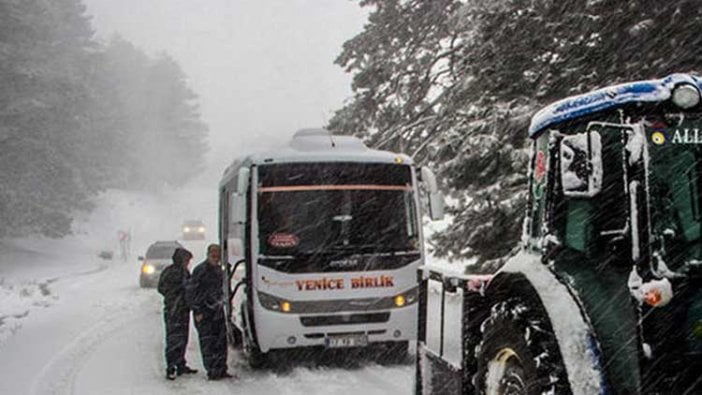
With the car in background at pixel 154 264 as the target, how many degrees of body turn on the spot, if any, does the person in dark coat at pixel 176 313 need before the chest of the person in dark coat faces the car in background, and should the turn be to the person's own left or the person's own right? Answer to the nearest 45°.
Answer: approximately 90° to the person's own left

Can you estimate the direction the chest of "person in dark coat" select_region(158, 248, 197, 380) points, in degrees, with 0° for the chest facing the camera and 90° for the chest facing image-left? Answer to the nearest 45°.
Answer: approximately 270°

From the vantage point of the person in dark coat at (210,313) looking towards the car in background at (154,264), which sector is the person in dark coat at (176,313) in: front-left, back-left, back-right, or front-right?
front-left

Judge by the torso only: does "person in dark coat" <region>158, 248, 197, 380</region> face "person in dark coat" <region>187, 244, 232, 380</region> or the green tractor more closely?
the person in dark coat

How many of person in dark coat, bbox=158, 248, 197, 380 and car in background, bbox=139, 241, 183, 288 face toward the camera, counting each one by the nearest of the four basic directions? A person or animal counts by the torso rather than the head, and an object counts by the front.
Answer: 1

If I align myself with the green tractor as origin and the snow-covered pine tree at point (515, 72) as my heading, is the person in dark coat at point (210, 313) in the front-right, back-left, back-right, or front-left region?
front-left

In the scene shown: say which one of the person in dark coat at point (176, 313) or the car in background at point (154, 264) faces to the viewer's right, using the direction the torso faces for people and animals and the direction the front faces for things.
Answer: the person in dark coat

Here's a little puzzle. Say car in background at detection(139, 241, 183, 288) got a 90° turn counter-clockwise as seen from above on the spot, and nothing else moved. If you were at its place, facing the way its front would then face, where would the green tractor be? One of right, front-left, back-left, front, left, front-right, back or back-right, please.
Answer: right

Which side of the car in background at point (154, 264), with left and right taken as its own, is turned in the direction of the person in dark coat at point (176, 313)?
front

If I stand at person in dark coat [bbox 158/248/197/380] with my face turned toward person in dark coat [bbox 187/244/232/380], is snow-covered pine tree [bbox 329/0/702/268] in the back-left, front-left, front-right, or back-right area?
front-left

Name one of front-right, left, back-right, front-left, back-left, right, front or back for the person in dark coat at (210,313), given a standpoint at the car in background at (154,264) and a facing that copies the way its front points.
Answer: front

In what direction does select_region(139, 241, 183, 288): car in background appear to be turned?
toward the camera

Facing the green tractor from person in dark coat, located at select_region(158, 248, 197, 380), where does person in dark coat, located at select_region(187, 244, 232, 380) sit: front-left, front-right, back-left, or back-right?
front-left

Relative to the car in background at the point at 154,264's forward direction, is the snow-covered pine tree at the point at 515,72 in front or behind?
in front
